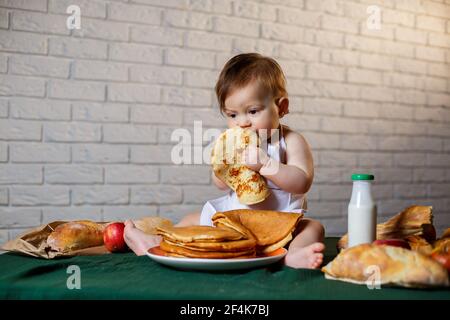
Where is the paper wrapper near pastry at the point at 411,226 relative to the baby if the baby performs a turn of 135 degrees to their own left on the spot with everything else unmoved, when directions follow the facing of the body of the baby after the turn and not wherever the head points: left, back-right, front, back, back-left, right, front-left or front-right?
front-right

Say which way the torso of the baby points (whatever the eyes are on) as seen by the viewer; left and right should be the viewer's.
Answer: facing the viewer and to the left of the viewer

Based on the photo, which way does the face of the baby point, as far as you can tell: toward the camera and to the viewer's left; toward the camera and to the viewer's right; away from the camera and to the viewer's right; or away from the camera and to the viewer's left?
toward the camera and to the viewer's left

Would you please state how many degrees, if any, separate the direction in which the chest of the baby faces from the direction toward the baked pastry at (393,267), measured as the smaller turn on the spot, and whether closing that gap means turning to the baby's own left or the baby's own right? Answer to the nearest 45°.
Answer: approximately 45° to the baby's own left

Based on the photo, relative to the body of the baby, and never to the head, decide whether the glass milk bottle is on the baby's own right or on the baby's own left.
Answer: on the baby's own left

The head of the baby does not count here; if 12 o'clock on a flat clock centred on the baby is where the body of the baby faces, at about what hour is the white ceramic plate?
The white ceramic plate is roughly at 11 o'clock from the baby.

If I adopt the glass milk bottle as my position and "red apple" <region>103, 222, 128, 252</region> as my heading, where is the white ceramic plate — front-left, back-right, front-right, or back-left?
front-left

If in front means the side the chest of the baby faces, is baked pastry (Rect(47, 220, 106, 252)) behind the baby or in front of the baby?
in front
